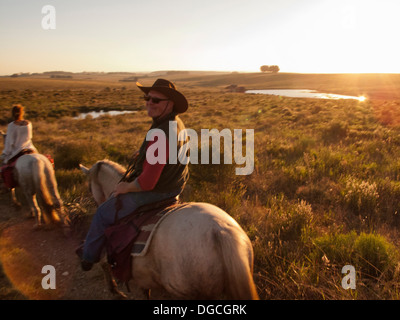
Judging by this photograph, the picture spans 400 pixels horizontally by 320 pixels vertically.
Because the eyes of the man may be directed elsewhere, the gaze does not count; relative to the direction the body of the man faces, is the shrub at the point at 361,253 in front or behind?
behind

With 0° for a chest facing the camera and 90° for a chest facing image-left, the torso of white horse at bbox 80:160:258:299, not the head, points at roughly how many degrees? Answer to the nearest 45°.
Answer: approximately 135°

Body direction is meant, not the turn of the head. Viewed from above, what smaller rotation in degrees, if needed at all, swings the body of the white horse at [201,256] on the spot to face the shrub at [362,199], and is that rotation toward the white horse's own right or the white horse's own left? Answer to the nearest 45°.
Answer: approximately 90° to the white horse's own right

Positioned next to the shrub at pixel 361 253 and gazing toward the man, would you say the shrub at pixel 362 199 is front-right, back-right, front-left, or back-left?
back-right

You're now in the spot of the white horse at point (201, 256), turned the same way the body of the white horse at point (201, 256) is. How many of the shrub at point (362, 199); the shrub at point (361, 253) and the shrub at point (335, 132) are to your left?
0

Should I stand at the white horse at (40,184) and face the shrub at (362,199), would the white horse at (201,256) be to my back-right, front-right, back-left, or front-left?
front-right

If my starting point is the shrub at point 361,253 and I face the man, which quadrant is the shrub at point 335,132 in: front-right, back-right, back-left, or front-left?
back-right

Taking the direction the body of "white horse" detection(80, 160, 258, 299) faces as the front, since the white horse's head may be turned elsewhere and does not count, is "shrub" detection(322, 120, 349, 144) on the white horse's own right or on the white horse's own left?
on the white horse's own right

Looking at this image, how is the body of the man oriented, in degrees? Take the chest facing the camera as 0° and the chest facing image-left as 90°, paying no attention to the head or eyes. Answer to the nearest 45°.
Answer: approximately 90°
